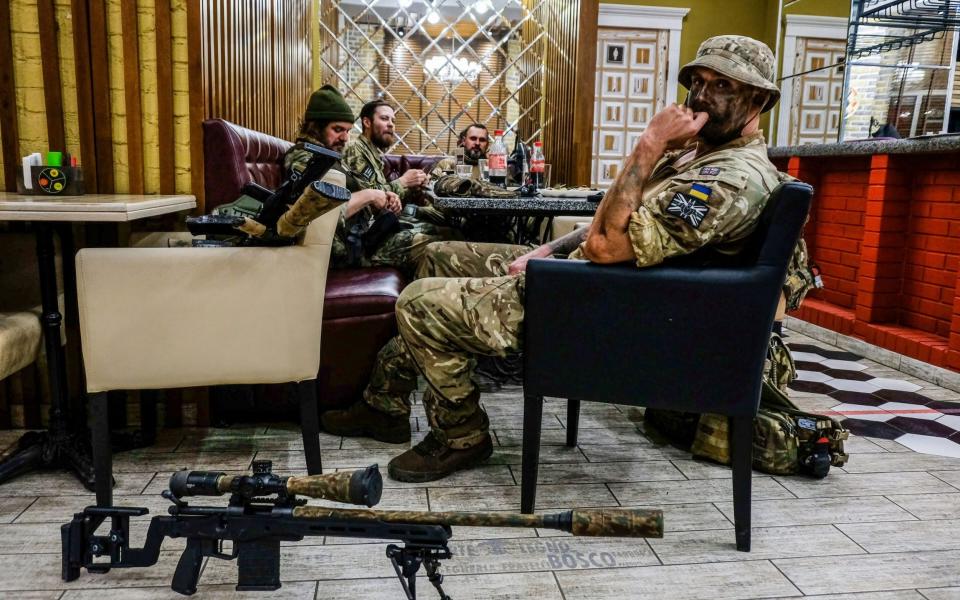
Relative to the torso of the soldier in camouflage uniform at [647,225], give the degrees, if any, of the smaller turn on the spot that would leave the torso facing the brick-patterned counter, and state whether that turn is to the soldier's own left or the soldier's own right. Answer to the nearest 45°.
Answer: approximately 135° to the soldier's own right

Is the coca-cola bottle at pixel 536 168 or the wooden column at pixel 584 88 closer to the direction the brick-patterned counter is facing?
the coca-cola bottle

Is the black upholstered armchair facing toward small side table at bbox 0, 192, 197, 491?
yes

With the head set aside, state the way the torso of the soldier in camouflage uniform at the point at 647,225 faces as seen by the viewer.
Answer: to the viewer's left

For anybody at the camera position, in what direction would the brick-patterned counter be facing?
facing the viewer and to the left of the viewer

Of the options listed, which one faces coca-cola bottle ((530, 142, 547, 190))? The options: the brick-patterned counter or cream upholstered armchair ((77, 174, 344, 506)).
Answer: the brick-patterned counter

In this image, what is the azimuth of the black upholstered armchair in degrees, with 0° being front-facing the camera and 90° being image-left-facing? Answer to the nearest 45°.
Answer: approximately 90°

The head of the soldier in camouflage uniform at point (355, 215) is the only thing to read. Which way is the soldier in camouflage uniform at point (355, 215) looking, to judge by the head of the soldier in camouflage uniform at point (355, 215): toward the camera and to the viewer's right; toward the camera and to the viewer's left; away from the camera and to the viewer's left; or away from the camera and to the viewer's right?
toward the camera and to the viewer's right

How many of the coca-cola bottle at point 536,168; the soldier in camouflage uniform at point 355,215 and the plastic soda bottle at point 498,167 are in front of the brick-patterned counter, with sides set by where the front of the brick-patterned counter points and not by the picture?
3
